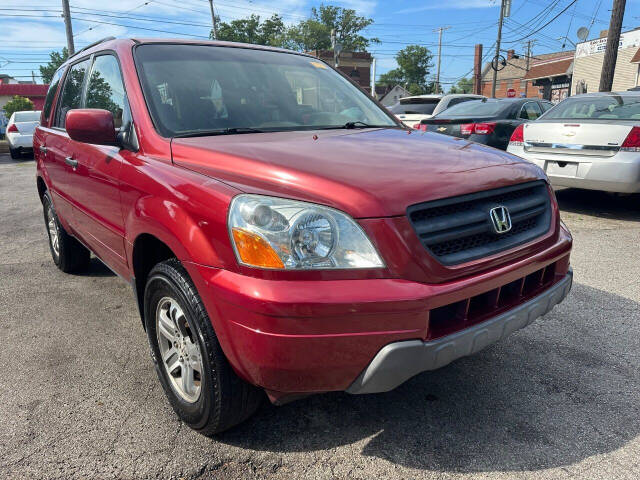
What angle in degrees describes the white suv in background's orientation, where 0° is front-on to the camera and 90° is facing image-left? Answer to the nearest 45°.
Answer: approximately 225°

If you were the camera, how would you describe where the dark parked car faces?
facing away from the viewer and to the right of the viewer

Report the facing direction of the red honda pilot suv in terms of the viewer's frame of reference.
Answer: facing the viewer and to the right of the viewer

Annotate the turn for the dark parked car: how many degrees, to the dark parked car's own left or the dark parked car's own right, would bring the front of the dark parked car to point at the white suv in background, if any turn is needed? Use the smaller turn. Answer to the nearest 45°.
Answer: approximately 45° to the dark parked car's own left

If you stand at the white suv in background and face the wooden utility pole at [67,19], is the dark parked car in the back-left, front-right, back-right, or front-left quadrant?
back-left

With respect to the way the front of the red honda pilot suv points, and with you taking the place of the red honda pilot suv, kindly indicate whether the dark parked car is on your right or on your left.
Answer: on your left

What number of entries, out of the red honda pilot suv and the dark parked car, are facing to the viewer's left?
0

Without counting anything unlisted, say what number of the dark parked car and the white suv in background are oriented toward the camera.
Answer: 0

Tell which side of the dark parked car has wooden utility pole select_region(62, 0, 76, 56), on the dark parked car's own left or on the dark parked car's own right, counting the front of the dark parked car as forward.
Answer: on the dark parked car's own left

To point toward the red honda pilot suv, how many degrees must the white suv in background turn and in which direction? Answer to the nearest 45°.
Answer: approximately 135° to its right

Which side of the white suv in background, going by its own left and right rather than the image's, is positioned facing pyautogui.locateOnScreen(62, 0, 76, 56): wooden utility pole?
left

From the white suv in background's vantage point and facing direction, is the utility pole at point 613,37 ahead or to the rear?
ahead

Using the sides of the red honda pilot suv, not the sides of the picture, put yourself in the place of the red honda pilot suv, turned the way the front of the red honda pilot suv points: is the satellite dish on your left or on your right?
on your left

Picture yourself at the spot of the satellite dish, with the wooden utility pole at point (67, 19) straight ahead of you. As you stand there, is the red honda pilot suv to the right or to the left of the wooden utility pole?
left

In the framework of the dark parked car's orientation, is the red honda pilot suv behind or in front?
behind

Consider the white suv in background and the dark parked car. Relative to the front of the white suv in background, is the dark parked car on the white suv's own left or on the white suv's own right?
on the white suv's own right
